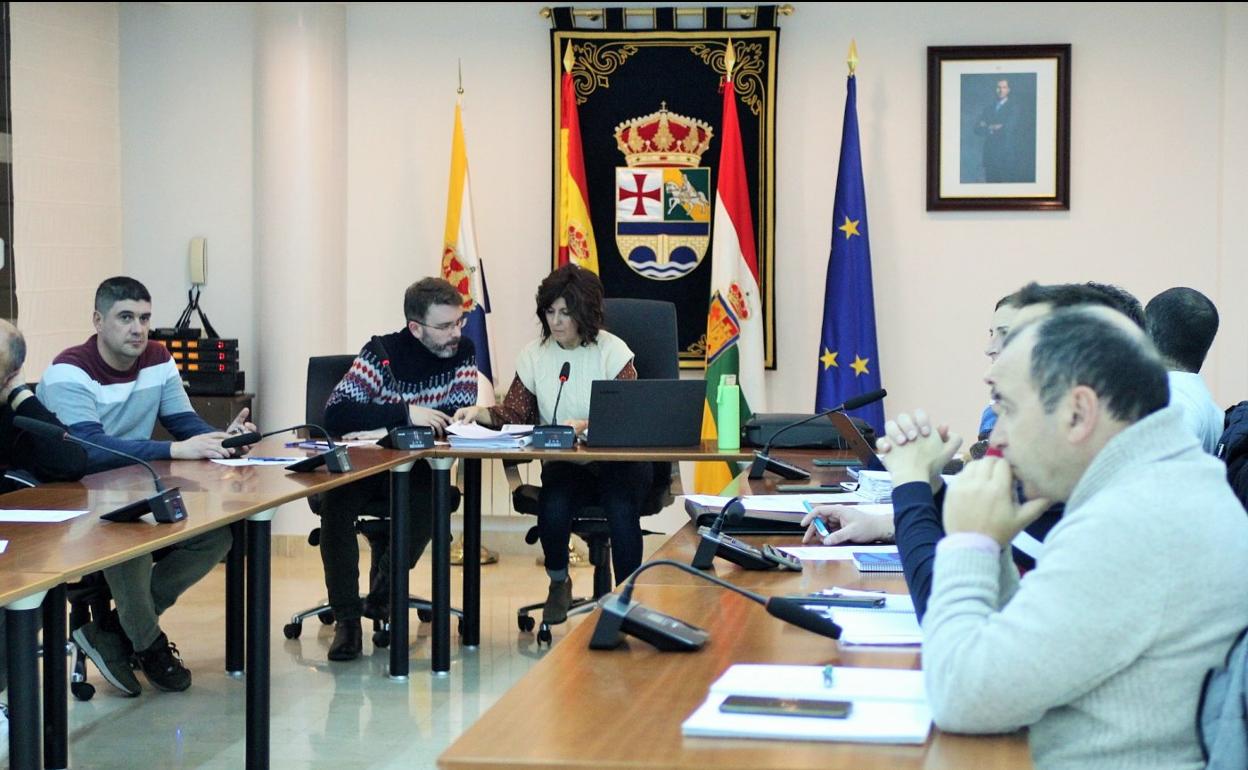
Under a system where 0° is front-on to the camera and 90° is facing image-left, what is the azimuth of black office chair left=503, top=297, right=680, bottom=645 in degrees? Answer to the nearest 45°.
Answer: approximately 0°

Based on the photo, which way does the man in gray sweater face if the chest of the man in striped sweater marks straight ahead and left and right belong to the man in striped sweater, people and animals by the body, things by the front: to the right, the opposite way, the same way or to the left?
the opposite way

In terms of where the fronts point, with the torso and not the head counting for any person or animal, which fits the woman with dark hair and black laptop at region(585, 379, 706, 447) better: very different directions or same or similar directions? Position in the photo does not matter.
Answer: very different directions

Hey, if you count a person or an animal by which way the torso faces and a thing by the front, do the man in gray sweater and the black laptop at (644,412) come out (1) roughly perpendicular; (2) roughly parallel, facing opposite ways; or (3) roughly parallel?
roughly perpendicular

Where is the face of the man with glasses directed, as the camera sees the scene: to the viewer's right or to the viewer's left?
to the viewer's right

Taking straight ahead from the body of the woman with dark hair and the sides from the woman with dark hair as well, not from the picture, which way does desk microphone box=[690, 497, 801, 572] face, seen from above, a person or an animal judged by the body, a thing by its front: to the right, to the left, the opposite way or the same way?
to the left

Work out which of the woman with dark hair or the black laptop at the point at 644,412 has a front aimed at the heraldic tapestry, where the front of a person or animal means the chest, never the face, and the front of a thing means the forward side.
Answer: the black laptop

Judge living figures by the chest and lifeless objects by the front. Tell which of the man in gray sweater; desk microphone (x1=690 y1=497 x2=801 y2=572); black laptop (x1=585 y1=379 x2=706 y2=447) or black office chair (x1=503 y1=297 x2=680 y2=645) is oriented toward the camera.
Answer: the black office chair

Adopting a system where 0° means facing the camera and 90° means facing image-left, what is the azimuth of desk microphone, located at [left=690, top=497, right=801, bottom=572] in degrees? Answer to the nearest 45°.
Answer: approximately 270°
